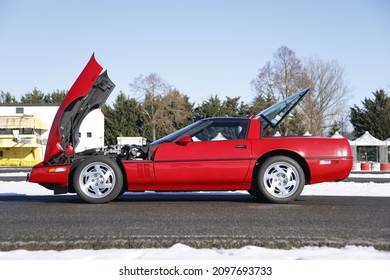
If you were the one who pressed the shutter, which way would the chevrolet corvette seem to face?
facing to the left of the viewer

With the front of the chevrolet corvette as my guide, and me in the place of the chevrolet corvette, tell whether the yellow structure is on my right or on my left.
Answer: on my right
